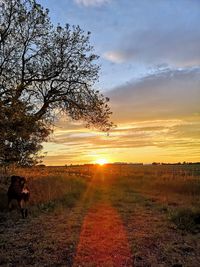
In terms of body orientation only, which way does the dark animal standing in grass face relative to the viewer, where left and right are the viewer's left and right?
facing the viewer and to the right of the viewer
